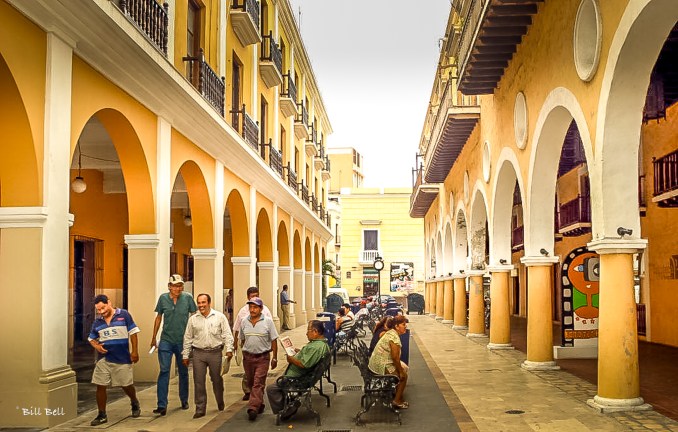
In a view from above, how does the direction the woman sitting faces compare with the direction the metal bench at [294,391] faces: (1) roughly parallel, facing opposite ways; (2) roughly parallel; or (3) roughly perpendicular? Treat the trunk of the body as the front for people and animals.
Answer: roughly parallel, facing opposite ways

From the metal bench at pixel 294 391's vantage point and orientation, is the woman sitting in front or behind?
behind

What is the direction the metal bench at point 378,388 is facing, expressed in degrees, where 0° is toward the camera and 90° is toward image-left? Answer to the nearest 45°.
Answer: approximately 270°

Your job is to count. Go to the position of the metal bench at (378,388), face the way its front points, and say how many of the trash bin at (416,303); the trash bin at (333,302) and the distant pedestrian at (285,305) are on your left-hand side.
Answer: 3

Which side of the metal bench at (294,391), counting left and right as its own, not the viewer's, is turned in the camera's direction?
left

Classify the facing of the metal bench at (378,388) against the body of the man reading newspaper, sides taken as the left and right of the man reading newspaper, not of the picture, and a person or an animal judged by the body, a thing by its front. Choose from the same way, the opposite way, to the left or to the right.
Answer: the opposite way

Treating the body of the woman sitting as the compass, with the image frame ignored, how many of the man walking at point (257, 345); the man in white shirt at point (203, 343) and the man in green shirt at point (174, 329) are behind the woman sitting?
3

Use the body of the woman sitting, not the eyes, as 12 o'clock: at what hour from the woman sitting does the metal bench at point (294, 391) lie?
The metal bench is roughly at 5 o'clock from the woman sitting.

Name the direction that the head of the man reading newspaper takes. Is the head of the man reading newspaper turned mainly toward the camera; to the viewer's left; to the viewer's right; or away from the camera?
to the viewer's left

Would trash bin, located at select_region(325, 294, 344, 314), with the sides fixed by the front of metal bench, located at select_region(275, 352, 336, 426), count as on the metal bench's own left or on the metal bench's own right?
on the metal bench's own right

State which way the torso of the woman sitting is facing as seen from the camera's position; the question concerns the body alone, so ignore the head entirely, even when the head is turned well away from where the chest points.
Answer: to the viewer's right

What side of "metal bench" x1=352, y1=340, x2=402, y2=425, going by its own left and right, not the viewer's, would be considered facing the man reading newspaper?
back

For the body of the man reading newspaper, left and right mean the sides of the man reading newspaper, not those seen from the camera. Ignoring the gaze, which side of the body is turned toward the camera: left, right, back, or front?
left

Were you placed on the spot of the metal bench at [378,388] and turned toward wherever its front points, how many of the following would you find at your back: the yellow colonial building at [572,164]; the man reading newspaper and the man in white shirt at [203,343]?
2
